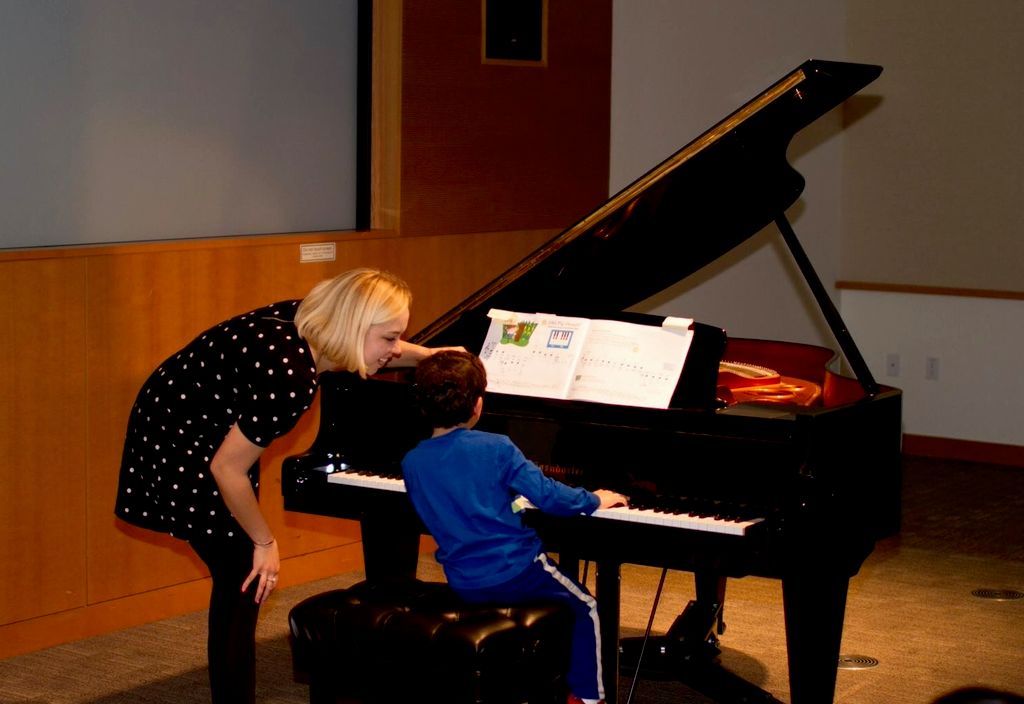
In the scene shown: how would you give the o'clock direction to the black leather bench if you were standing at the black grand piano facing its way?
The black leather bench is roughly at 12 o'clock from the black grand piano.

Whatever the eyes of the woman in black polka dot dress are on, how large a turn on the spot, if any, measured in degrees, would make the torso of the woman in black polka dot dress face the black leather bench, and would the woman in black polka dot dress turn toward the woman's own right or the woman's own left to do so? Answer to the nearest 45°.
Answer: approximately 45° to the woman's own right

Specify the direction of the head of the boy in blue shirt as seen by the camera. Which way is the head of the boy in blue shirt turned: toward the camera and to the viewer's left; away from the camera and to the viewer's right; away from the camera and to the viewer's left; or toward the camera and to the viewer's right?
away from the camera and to the viewer's right

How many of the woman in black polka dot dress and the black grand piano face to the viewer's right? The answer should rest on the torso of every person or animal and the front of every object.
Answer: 1

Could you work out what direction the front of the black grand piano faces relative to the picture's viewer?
facing the viewer and to the left of the viewer

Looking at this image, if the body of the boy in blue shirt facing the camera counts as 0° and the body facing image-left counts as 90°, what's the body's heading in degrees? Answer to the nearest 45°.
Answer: approximately 225°

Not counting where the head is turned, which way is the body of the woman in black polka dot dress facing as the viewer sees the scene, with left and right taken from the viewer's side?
facing to the right of the viewer

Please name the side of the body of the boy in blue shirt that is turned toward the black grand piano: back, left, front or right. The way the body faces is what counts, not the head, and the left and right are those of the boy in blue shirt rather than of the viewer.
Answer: front

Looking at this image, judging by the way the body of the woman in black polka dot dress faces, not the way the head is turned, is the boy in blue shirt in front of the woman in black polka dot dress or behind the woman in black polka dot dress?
in front

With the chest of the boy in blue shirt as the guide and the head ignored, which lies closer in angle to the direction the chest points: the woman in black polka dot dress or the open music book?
the open music book

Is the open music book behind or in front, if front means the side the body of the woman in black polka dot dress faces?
in front

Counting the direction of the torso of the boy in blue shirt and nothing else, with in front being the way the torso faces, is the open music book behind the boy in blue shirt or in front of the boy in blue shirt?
in front
